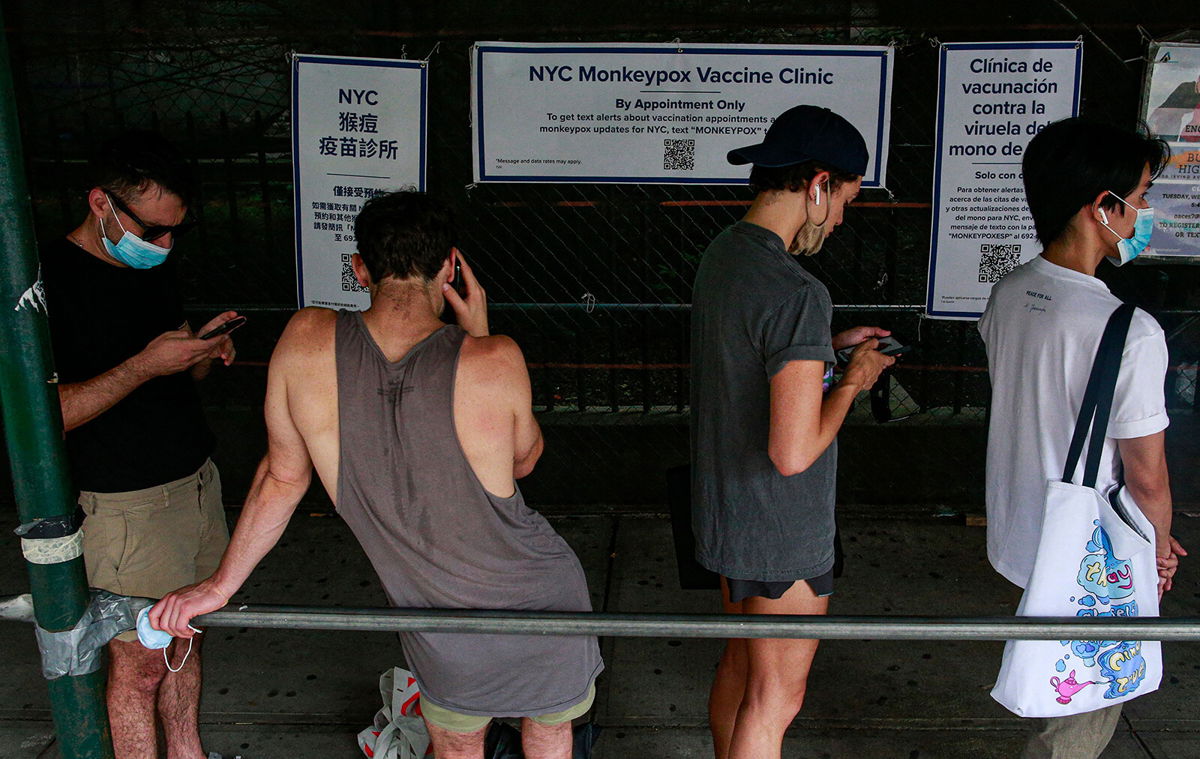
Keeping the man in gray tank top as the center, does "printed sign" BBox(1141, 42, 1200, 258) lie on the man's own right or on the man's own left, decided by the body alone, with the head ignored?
on the man's own right

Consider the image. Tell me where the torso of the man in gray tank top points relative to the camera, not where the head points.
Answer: away from the camera

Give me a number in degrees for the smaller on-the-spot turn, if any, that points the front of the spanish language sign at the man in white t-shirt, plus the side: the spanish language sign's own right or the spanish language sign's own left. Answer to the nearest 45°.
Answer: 0° — it already faces them

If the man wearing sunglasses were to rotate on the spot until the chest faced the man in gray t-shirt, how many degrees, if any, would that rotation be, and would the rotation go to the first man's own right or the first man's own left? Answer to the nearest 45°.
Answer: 0° — they already face them

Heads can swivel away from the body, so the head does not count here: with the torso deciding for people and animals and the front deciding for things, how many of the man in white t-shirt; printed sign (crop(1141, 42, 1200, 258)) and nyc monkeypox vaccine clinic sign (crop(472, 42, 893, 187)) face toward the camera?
2

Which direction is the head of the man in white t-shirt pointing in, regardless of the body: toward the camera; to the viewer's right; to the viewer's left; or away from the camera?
to the viewer's right

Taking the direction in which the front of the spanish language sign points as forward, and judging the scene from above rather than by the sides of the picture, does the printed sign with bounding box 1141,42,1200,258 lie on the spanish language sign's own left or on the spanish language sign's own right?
on the spanish language sign's own left

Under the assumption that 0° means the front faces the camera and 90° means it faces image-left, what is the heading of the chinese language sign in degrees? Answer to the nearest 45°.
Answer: approximately 0°

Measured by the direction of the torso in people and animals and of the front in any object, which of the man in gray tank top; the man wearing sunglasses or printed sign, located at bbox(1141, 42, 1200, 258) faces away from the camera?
the man in gray tank top

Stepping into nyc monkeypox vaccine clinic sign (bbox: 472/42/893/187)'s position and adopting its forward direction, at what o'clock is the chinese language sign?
The chinese language sign is roughly at 3 o'clock from the nyc monkeypox vaccine clinic sign.

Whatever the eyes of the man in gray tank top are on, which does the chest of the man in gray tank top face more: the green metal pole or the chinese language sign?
the chinese language sign

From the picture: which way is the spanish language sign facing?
toward the camera

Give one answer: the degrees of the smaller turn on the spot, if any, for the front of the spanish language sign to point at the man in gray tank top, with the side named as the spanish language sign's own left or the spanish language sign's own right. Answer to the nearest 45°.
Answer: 0° — it already faces them

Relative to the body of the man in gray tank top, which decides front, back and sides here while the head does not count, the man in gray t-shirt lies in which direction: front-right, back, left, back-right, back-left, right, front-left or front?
right

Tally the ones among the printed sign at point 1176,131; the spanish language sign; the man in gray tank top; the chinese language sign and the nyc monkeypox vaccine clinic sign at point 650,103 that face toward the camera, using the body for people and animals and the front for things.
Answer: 4

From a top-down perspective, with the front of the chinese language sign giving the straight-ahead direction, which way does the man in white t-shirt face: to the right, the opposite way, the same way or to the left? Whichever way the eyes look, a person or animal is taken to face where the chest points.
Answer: to the left

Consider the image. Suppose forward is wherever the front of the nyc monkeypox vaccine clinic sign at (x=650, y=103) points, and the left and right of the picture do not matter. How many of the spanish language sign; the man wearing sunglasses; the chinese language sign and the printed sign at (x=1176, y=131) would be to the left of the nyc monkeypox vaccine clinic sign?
2

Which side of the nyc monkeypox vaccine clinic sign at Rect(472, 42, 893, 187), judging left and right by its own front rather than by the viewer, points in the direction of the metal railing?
front
